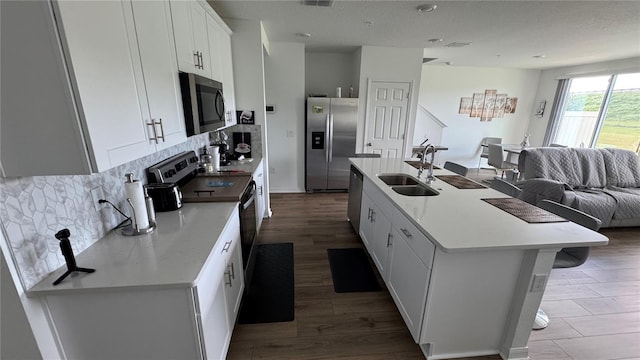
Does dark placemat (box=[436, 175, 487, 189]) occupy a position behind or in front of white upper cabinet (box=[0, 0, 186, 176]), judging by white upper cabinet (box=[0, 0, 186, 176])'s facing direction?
in front

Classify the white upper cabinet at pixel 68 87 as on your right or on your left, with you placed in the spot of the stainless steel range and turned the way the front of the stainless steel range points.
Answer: on your right

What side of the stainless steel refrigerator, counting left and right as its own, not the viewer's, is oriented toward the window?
left

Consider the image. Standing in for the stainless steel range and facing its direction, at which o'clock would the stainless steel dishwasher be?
The stainless steel dishwasher is roughly at 12 o'clock from the stainless steel range.

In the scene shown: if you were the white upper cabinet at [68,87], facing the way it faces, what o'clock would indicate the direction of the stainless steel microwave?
The stainless steel microwave is roughly at 9 o'clock from the white upper cabinet.

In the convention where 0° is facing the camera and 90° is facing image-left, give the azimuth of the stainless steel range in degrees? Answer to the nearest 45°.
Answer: approximately 270°

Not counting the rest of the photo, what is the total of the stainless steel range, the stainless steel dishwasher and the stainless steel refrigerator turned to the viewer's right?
1

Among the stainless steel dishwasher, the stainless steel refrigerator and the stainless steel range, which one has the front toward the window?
the stainless steel range

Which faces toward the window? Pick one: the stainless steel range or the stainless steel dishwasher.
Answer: the stainless steel range

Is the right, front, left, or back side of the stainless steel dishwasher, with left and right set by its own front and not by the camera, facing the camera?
left

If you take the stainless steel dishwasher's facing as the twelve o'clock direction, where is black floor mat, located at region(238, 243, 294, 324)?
The black floor mat is roughly at 10 o'clock from the stainless steel dishwasher.

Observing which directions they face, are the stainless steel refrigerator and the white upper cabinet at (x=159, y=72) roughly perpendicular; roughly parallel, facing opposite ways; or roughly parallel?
roughly perpendicular

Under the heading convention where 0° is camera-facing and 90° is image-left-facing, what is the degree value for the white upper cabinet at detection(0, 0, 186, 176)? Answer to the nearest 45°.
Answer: approximately 315°

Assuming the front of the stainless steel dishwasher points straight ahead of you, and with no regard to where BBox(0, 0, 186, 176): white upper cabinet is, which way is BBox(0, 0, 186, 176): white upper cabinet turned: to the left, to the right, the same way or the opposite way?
the opposite way

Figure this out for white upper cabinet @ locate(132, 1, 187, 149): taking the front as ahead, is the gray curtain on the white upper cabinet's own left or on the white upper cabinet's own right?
on the white upper cabinet's own left
